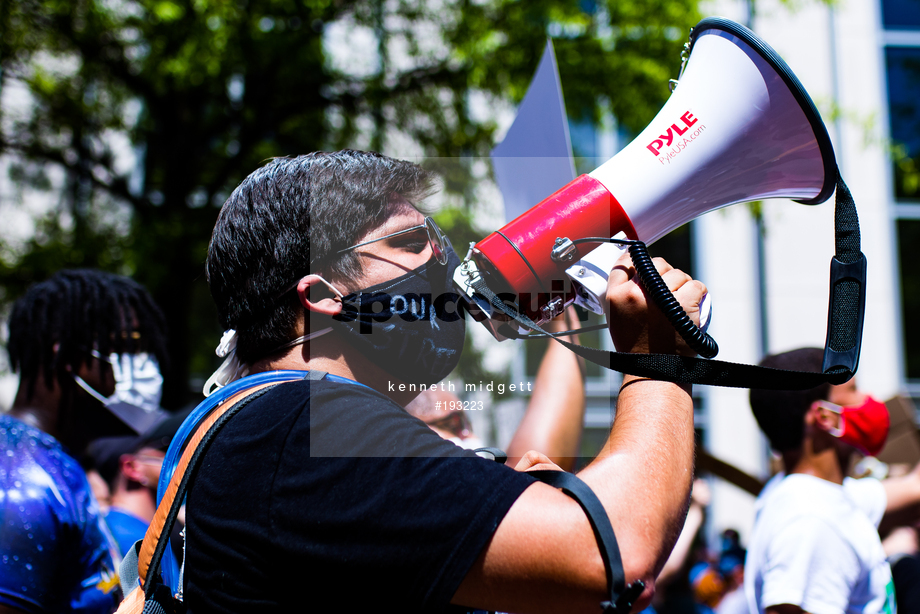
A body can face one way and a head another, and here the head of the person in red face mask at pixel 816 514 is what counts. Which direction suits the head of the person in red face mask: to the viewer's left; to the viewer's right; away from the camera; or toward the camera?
to the viewer's right

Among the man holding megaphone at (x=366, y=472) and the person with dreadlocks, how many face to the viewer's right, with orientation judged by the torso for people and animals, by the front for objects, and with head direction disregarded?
2

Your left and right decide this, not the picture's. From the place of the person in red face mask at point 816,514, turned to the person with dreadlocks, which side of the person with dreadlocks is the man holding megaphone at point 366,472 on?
left

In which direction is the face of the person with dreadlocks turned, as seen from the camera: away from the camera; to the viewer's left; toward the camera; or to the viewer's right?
to the viewer's right

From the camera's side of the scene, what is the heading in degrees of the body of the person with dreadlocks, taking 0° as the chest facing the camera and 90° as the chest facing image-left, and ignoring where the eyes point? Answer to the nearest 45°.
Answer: approximately 270°

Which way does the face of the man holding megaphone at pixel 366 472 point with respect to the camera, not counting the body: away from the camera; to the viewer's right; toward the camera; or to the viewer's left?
to the viewer's right

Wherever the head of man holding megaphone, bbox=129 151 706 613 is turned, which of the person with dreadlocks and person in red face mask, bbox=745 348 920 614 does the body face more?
the person in red face mask

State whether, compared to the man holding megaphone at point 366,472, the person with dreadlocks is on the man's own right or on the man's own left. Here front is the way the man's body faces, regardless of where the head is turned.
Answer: on the man's own left

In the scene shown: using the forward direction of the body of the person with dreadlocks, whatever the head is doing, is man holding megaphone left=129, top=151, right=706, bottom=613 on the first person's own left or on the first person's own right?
on the first person's own right

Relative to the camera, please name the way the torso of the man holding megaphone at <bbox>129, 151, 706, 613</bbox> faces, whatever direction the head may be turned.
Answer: to the viewer's right
